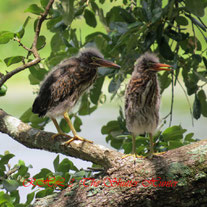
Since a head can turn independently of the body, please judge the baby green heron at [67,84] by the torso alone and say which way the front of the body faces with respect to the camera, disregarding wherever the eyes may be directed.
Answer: to the viewer's right
